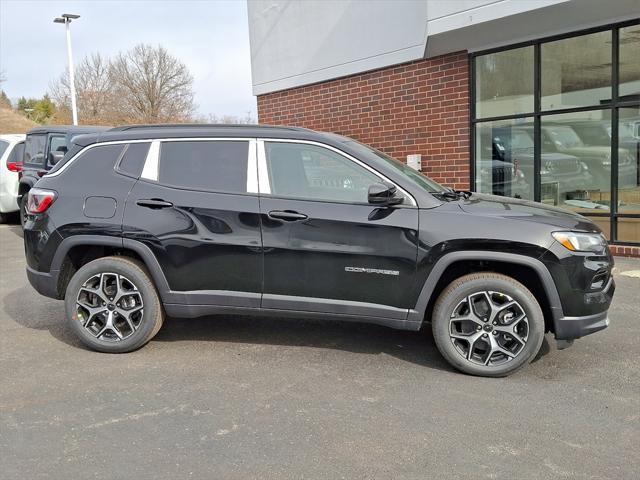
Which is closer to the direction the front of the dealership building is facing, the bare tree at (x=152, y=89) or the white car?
the white car

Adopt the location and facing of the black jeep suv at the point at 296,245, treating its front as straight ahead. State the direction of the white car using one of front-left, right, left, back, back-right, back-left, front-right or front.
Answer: back-left

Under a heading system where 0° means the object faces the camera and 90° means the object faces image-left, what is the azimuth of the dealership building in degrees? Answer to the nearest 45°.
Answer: approximately 45°

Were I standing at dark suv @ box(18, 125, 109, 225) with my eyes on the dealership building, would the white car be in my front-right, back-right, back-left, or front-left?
back-left

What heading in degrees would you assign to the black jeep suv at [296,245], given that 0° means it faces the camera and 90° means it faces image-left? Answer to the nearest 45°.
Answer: approximately 270°

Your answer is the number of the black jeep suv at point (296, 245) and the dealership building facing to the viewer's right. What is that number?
1

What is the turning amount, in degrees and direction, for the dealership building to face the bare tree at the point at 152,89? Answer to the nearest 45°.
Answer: approximately 90° to its right

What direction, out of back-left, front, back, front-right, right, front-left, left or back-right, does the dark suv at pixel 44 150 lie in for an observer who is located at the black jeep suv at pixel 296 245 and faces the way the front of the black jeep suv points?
back-left

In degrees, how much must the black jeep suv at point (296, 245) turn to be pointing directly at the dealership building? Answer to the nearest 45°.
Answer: approximately 45° to its left
